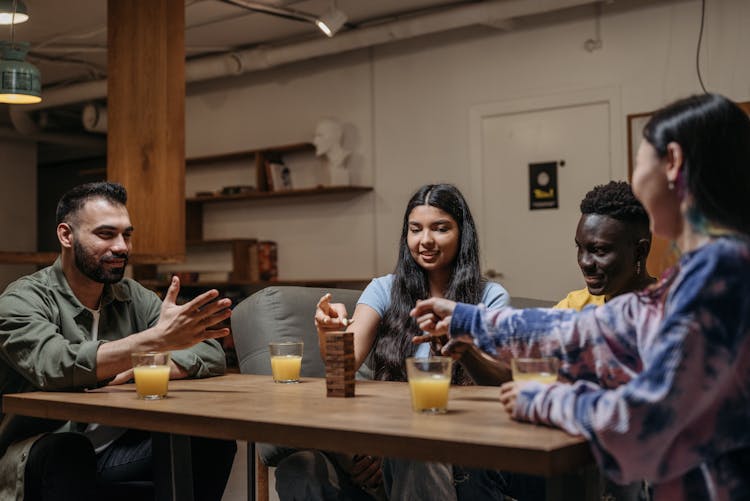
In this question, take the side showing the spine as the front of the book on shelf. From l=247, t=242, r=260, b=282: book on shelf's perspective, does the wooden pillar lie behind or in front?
in front

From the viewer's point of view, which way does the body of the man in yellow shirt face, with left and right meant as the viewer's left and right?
facing the viewer and to the left of the viewer

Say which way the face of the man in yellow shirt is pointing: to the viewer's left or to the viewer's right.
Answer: to the viewer's left

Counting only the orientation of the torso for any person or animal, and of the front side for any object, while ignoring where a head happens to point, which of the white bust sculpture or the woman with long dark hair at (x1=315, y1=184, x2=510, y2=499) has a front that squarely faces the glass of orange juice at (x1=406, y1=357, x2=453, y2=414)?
the woman with long dark hair

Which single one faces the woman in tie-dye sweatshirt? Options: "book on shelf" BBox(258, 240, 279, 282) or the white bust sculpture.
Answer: the book on shelf

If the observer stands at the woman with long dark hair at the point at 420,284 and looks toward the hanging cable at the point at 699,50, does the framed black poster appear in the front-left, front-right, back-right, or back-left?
front-left

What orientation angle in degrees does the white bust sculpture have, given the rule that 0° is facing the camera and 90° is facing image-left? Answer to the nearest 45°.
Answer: approximately 90°

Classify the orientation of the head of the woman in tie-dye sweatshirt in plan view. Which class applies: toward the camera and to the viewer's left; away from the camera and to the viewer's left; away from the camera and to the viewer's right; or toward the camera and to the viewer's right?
away from the camera and to the viewer's left

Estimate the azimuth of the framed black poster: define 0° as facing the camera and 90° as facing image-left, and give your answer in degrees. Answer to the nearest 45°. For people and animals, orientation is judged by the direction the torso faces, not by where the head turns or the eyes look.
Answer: approximately 0°

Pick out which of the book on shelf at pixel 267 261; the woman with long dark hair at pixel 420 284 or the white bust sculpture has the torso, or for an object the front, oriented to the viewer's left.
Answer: the white bust sculpture

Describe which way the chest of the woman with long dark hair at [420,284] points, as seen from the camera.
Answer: toward the camera

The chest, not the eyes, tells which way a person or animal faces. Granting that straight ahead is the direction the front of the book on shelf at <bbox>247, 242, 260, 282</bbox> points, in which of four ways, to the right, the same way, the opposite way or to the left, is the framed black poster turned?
the same way

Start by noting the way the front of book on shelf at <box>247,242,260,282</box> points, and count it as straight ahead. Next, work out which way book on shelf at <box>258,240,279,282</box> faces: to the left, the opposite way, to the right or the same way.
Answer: the same way

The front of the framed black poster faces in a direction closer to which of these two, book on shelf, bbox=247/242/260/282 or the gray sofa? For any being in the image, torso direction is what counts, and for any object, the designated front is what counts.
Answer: the gray sofa

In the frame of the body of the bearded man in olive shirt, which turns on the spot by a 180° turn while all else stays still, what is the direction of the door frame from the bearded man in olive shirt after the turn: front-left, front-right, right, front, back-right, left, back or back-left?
right
